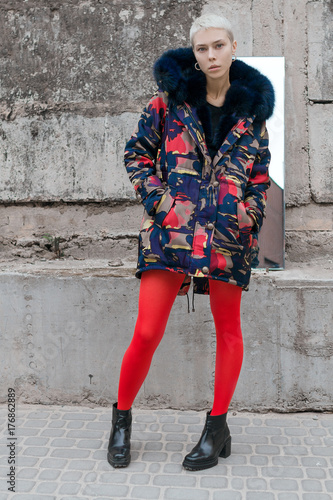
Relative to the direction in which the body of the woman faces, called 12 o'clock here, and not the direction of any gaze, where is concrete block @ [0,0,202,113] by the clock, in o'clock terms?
The concrete block is roughly at 5 o'clock from the woman.

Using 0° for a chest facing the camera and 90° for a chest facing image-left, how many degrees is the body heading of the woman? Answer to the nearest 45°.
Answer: approximately 0°
